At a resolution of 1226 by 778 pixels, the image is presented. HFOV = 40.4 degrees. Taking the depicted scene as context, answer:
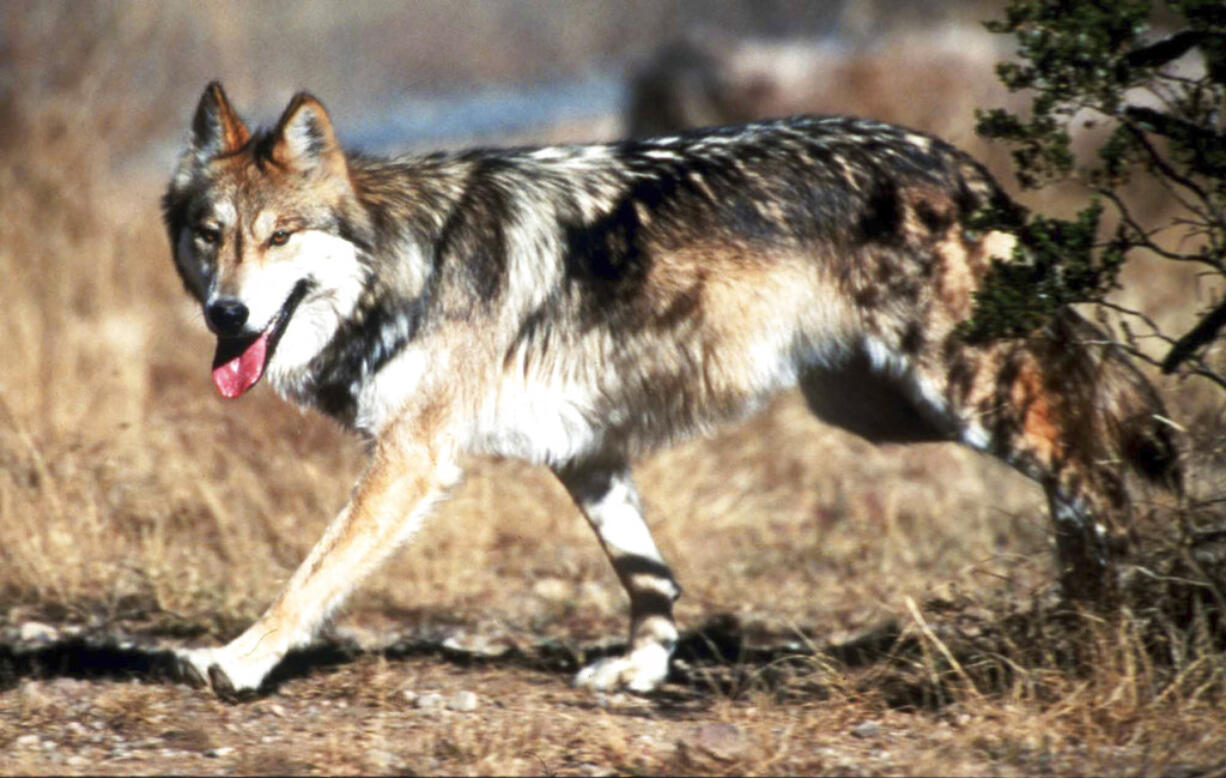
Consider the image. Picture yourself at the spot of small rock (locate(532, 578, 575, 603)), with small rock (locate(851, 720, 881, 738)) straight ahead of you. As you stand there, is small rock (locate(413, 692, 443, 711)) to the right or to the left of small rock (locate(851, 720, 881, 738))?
right

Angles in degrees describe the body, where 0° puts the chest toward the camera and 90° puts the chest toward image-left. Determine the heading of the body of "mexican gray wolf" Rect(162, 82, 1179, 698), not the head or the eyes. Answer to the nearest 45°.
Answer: approximately 90°

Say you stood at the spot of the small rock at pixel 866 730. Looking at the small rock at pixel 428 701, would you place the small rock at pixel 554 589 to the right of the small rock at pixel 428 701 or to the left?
right

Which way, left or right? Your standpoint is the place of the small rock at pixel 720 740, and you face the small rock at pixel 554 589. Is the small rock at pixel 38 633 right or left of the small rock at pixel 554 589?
left

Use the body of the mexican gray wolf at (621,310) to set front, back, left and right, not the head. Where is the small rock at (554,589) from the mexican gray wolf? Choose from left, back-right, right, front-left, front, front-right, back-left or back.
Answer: right

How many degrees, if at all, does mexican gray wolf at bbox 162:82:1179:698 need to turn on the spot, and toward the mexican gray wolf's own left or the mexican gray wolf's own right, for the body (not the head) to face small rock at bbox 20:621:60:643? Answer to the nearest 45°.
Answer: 0° — it already faces it
